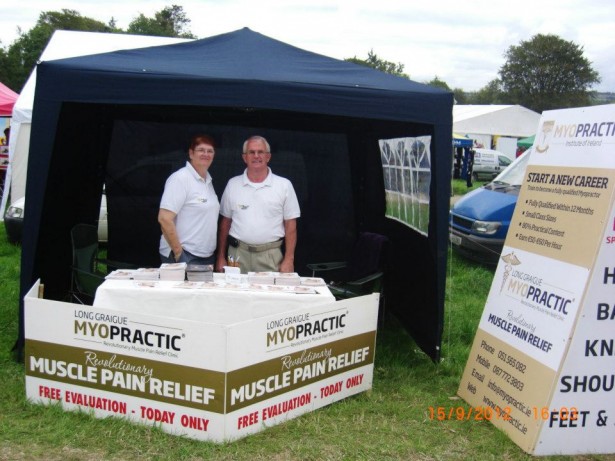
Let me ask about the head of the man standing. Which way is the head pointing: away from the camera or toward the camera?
toward the camera

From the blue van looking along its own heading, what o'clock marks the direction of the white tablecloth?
The white tablecloth is roughly at 11 o'clock from the blue van.

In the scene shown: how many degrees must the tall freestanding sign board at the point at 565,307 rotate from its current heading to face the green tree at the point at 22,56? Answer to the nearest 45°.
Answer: approximately 90° to its right

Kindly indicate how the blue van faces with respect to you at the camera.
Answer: facing the viewer and to the left of the viewer

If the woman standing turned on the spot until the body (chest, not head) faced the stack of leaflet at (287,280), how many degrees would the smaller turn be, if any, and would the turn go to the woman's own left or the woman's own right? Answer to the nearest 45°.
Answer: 0° — they already face it

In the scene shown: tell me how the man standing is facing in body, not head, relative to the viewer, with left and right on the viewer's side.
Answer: facing the viewer

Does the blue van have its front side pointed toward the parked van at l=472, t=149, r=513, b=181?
no

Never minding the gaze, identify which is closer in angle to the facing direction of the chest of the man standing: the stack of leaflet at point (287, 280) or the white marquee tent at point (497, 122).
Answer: the stack of leaflet

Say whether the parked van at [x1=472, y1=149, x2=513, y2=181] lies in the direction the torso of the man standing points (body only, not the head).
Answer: no

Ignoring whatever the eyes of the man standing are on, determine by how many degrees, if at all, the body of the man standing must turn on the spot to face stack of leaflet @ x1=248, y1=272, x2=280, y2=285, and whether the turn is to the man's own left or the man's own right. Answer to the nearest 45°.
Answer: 0° — they already face it

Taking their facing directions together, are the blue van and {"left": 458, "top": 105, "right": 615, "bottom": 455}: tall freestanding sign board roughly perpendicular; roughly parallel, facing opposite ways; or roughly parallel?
roughly parallel
